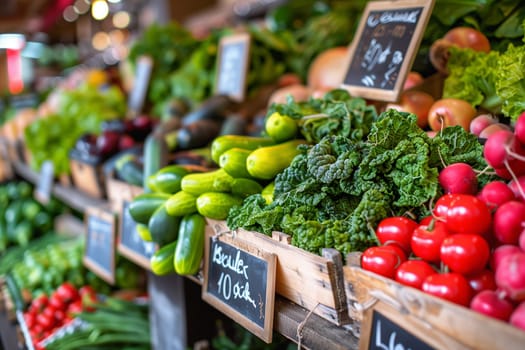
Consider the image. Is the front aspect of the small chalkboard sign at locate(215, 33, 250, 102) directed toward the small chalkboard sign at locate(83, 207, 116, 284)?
yes

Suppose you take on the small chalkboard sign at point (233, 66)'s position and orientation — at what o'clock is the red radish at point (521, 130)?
The red radish is roughly at 10 o'clock from the small chalkboard sign.

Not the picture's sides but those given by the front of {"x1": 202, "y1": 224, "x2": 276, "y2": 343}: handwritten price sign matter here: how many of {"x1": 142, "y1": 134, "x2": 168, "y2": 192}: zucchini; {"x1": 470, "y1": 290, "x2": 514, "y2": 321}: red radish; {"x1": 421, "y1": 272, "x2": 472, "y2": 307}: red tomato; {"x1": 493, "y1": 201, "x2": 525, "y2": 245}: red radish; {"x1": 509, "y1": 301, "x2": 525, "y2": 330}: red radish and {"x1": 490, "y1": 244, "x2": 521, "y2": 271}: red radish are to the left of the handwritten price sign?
5

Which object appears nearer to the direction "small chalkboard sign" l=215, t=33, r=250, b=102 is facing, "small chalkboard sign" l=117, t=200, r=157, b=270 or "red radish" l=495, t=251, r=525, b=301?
the small chalkboard sign

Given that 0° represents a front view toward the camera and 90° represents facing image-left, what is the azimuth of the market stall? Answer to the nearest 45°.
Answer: approximately 45°

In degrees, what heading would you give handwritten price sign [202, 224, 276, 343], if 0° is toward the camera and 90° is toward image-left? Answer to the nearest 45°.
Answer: approximately 45°

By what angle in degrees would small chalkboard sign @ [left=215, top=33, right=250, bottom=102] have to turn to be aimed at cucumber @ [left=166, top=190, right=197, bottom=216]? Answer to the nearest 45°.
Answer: approximately 45° to its left

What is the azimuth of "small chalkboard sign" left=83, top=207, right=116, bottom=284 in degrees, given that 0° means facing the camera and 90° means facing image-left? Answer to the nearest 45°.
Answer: approximately 45°
